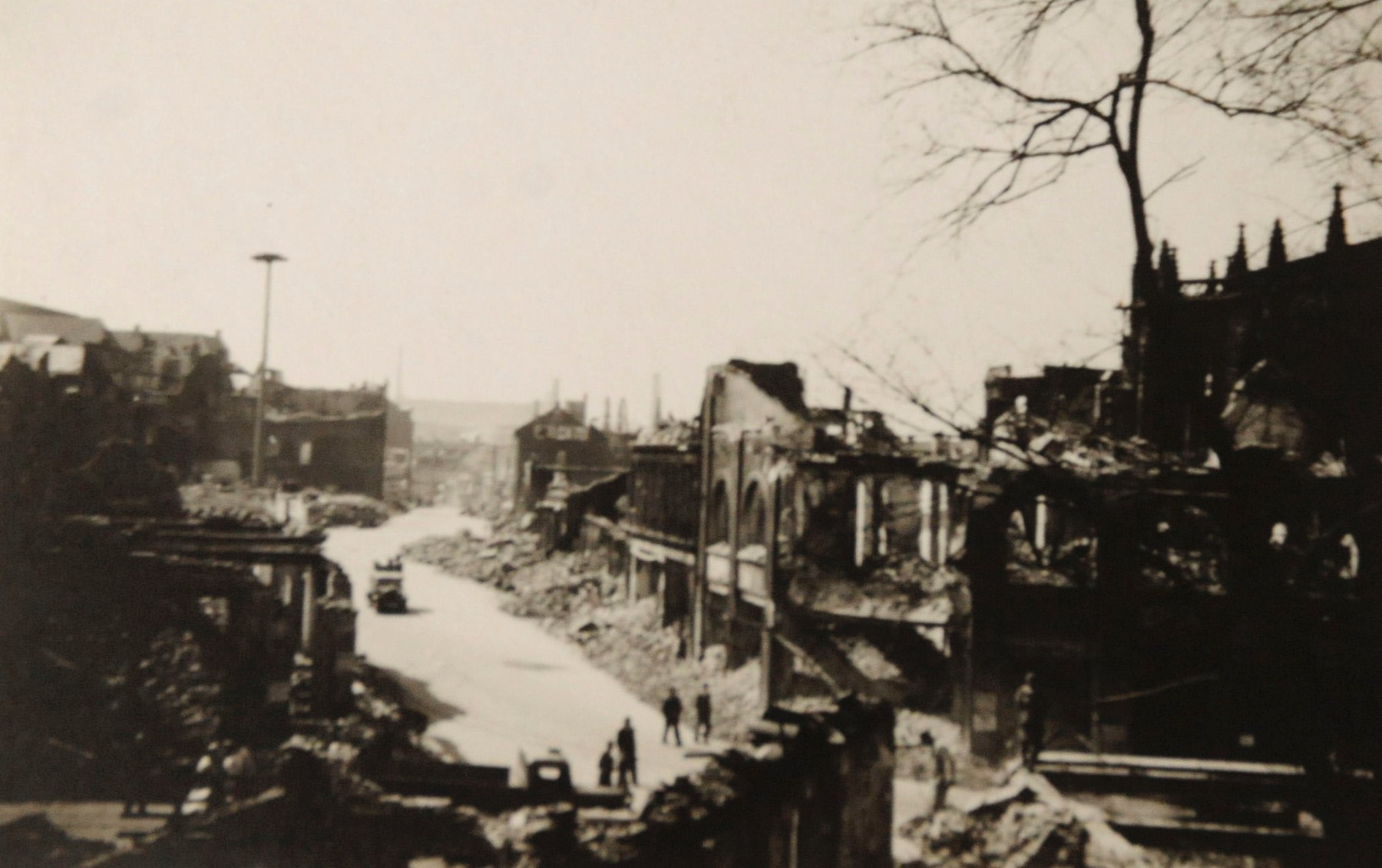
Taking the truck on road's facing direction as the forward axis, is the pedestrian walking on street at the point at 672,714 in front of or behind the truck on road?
in front

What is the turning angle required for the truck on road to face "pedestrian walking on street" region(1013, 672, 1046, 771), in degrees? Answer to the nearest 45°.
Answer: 0° — it already faces them

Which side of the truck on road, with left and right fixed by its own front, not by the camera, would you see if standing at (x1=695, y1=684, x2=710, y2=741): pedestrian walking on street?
front

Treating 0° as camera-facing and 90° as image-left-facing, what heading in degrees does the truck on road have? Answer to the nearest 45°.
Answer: approximately 0°

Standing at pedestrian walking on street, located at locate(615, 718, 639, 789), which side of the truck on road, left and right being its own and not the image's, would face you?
front
